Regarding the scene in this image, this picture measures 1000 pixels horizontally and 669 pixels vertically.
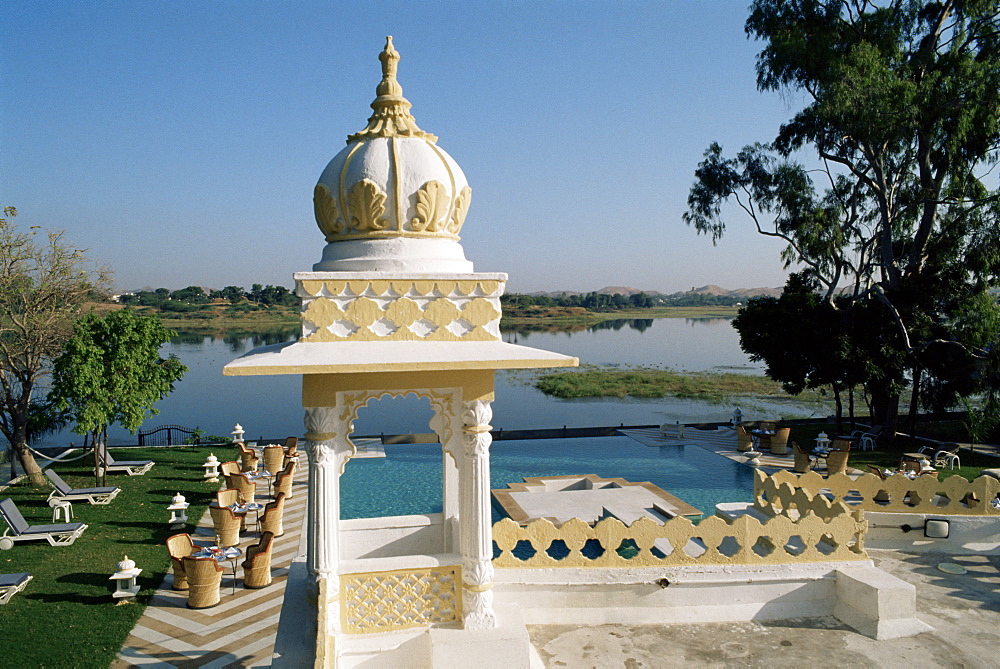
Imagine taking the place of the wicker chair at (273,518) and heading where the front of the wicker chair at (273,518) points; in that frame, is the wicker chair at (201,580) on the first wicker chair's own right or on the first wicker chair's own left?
on the first wicker chair's own left

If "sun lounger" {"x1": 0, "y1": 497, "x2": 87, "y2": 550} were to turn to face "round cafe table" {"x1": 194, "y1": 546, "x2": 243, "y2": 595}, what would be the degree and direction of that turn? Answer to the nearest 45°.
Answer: approximately 45° to its right

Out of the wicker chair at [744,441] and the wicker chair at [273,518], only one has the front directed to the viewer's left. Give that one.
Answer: the wicker chair at [273,518]

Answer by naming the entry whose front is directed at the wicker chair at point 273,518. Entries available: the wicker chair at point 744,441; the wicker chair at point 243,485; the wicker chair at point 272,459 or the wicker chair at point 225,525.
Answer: the wicker chair at point 225,525

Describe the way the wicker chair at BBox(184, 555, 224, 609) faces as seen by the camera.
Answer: facing away from the viewer and to the right of the viewer

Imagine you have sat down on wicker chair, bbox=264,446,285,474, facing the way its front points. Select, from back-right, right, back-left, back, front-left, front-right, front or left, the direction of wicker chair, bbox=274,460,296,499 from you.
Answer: back

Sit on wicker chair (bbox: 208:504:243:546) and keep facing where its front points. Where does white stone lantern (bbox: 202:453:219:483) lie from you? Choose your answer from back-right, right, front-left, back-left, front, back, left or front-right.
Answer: front-left

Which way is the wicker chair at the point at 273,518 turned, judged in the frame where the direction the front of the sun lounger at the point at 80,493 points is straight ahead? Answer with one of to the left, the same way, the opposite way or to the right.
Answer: the opposite way

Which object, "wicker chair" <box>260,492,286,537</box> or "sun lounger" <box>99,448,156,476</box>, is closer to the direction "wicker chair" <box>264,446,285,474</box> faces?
the sun lounger

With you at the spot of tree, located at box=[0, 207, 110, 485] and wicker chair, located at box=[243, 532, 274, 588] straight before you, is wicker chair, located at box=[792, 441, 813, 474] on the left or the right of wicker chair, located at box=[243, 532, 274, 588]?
left

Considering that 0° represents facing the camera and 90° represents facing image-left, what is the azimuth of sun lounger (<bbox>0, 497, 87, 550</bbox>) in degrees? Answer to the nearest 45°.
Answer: approximately 270°
